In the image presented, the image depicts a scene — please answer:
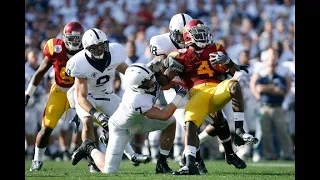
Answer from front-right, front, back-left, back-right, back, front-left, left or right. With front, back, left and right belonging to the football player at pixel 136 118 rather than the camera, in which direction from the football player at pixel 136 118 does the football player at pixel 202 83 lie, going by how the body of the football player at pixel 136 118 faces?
front

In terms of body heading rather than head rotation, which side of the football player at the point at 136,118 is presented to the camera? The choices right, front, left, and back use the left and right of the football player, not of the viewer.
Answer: right

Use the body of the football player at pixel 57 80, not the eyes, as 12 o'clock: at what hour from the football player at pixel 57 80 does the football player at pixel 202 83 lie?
the football player at pixel 202 83 is roughly at 12 o'clock from the football player at pixel 57 80.

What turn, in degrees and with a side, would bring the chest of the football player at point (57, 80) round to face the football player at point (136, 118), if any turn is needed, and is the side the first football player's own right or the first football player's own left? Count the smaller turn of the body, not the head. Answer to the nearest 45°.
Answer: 0° — they already face them

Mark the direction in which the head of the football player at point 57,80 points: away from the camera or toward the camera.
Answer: toward the camera

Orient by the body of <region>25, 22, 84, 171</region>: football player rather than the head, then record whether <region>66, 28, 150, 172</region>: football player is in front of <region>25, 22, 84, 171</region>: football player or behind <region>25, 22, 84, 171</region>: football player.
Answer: in front

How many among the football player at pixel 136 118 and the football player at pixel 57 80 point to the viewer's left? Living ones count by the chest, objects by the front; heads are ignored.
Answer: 0

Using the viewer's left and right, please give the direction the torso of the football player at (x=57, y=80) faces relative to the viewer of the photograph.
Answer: facing the viewer and to the right of the viewer
